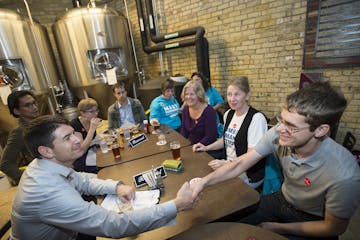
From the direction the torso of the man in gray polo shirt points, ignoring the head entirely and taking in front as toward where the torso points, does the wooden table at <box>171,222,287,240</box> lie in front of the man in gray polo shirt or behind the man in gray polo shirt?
in front

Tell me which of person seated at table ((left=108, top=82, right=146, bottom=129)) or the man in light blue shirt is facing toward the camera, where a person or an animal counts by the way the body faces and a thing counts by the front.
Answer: the person seated at table

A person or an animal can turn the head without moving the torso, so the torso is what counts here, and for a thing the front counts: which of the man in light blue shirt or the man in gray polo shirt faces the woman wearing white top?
the man in light blue shirt

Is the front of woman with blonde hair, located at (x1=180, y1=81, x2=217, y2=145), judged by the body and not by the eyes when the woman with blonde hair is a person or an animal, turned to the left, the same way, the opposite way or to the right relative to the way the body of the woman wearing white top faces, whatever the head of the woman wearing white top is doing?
the same way

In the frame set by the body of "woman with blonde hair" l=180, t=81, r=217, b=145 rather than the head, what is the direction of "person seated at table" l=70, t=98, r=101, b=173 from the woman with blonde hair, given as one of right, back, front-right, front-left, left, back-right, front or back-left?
front-right

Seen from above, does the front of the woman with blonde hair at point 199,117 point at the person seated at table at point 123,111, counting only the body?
no

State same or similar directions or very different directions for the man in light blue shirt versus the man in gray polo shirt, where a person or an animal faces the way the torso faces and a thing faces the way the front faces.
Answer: very different directions

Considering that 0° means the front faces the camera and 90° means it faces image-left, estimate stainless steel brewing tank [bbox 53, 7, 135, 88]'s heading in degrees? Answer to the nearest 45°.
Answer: approximately 0°

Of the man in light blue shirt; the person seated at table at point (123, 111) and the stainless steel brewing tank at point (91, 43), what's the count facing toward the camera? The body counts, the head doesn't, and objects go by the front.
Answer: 2

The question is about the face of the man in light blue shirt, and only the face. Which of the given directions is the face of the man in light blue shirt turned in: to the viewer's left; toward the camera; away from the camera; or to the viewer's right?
to the viewer's right

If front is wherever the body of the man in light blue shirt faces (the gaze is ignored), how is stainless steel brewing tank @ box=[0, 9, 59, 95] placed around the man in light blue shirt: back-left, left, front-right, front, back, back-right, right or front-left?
left

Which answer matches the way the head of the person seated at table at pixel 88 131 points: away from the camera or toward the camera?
toward the camera

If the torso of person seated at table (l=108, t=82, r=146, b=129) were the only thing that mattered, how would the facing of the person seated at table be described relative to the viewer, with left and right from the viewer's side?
facing the viewer

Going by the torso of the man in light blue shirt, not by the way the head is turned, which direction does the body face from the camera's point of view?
to the viewer's right

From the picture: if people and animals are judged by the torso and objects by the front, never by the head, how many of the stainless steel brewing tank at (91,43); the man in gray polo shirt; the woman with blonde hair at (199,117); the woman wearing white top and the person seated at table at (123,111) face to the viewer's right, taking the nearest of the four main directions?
0

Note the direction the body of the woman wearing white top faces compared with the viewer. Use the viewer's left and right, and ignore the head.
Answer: facing the viewer and to the left of the viewer
